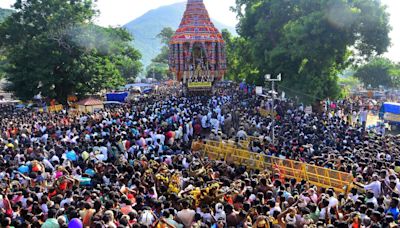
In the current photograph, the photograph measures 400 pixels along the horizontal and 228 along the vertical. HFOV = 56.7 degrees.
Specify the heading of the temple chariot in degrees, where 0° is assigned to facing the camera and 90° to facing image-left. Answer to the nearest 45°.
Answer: approximately 0°

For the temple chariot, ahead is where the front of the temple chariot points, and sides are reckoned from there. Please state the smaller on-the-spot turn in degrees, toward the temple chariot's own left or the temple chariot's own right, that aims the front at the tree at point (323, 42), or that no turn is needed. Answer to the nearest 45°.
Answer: approximately 45° to the temple chariot's own left

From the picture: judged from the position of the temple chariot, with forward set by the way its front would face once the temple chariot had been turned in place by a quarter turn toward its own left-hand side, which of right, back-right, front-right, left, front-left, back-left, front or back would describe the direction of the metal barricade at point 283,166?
right

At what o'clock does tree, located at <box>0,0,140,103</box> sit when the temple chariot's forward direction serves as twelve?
The tree is roughly at 2 o'clock from the temple chariot.

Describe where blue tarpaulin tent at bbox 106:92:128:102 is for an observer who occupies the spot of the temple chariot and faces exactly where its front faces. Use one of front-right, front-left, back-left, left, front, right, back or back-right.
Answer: right

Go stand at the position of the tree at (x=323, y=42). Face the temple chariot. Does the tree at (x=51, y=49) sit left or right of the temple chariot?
left

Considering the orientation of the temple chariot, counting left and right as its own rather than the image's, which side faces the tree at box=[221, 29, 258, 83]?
left

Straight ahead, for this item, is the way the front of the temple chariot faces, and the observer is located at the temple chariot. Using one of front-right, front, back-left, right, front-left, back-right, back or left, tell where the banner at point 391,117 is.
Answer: front-left
